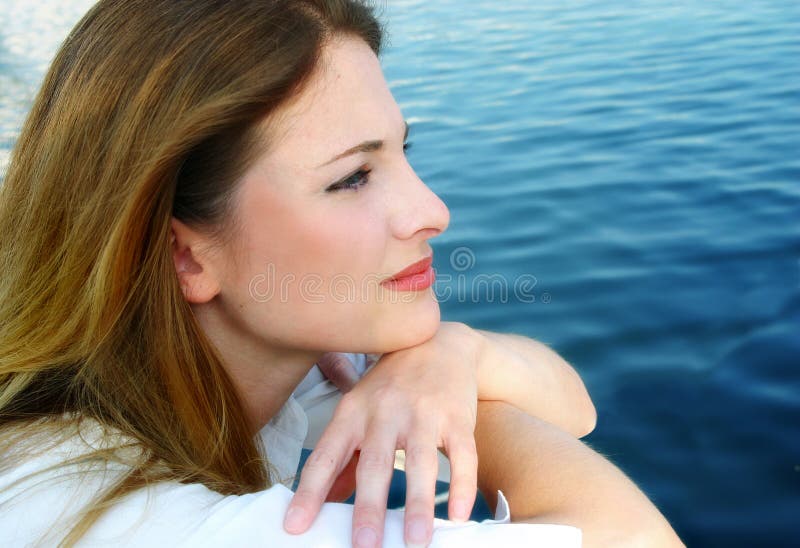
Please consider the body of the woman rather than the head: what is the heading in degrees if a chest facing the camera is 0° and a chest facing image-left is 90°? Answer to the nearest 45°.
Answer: approximately 270°
